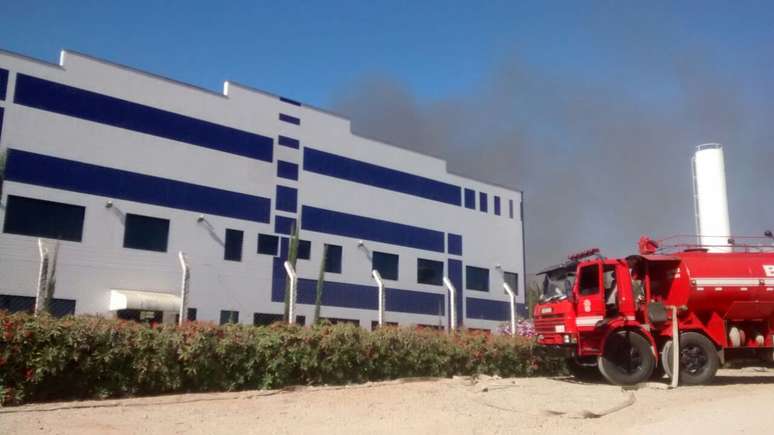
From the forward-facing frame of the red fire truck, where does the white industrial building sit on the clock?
The white industrial building is roughly at 2 o'clock from the red fire truck.

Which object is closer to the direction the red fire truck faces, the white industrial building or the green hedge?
the green hedge

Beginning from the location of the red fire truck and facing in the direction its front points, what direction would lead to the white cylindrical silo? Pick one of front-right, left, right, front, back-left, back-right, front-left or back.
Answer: back-right

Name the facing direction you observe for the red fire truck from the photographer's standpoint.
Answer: facing the viewer and to the left of the viewer

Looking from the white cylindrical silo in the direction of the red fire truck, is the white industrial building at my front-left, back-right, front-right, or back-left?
front-right

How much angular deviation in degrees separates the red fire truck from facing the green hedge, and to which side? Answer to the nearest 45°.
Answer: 0° — it already faces it

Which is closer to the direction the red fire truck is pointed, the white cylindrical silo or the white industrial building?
the white industrial building

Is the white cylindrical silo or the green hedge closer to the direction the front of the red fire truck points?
the green hedge
